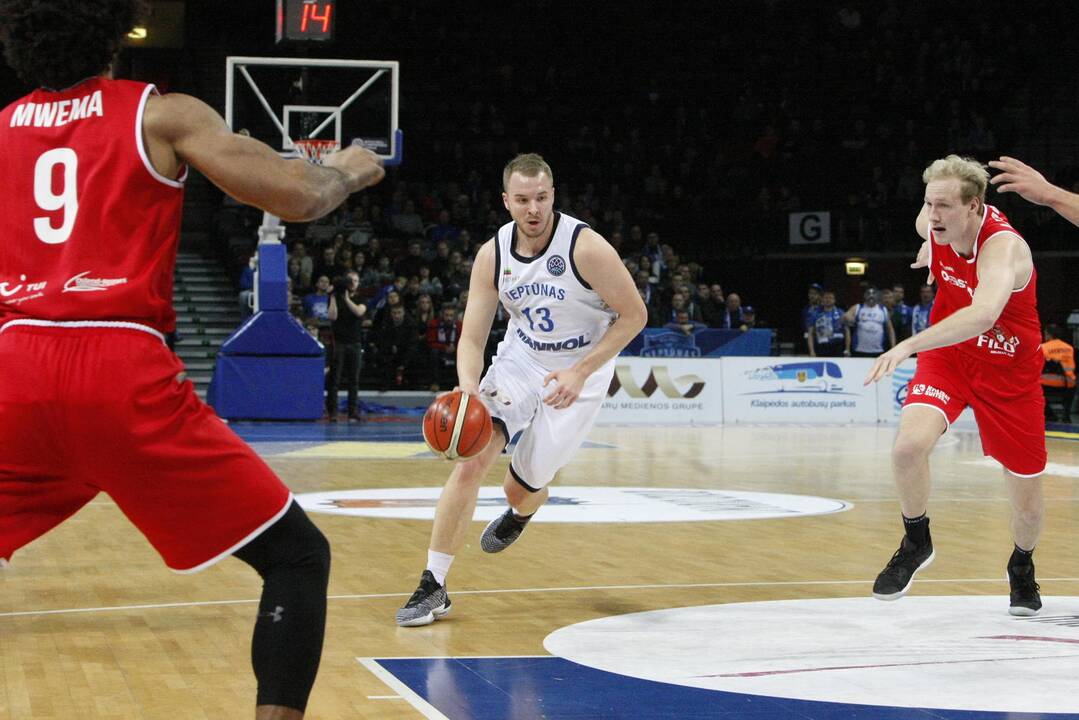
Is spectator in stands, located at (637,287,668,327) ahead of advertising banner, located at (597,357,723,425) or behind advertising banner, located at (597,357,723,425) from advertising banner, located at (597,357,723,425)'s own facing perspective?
behind

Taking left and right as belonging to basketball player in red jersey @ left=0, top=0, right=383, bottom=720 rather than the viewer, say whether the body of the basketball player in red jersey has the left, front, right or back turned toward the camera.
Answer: back

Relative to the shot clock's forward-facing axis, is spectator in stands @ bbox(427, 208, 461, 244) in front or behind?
behind

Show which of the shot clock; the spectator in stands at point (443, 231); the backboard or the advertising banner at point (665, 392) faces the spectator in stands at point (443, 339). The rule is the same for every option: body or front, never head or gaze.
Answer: the spectator in stands at point (443, 231)

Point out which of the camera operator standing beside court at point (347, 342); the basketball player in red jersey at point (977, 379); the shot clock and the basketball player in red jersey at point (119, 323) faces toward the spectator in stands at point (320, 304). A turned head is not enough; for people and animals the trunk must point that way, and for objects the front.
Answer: the basketball player in red jersey at point (119, 323)

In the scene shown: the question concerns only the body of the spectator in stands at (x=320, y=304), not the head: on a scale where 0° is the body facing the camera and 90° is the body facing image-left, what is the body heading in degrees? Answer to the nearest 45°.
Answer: approximately 0°
